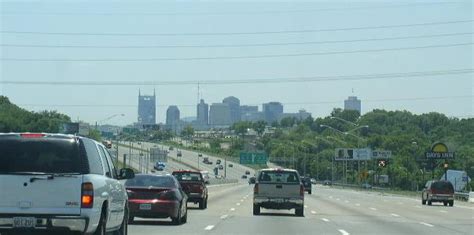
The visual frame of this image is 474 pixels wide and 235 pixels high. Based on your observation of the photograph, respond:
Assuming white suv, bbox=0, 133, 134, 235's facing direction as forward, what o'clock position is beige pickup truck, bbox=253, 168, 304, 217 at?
beige pickup truck, bbox=253, 168, 304, 217 is roughly at 1 o'clock from white suv, bbox=0, 133, 134, 235.

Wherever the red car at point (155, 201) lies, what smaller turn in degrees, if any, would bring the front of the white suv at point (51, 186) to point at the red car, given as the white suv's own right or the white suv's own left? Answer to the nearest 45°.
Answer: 0° — it already faces it

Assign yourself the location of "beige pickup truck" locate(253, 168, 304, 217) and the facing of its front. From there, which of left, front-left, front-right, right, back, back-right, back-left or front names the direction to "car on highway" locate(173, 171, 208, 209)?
front-left

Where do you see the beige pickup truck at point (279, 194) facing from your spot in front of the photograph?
facing away from the viewer

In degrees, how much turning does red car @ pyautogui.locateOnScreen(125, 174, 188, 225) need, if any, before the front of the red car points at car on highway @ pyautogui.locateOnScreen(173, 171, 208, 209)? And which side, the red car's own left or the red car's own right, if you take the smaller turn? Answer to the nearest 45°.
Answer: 0° — it already faces it

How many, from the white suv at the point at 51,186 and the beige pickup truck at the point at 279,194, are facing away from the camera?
2

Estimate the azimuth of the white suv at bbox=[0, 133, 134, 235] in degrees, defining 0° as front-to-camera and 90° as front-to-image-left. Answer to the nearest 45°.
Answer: approximately 180°

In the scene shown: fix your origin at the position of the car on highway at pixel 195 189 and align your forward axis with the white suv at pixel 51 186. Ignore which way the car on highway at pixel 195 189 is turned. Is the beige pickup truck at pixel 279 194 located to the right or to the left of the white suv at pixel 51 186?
left

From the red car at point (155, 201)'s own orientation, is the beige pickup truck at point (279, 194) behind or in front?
in front

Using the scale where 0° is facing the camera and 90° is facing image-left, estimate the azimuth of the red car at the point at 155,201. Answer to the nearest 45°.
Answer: approximately 180°

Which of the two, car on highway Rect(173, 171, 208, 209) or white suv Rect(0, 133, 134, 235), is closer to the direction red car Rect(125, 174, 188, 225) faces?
the car on highway

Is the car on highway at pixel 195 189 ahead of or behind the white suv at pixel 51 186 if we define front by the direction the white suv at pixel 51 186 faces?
ahead

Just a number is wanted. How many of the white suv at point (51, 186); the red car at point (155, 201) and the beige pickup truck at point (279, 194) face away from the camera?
3
